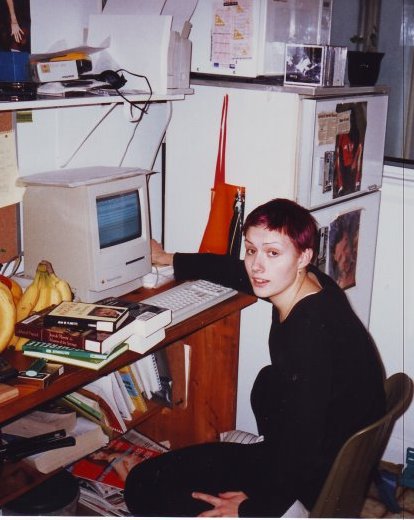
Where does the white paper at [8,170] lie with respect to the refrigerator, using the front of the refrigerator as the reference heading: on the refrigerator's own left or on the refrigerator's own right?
on the refrigerator's own right

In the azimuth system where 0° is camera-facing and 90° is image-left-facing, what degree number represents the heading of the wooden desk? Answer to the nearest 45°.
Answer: approximately 315°

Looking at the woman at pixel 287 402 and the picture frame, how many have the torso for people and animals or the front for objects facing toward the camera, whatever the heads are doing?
1

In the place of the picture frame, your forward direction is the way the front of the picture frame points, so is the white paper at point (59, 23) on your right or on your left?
on your right

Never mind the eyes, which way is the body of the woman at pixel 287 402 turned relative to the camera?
to the viewer's left

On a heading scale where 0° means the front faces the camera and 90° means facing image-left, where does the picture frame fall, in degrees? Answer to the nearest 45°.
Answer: approximately 0°

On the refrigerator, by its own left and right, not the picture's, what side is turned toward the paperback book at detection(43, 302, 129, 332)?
right

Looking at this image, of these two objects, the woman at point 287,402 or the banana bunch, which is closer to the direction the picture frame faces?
the woman
